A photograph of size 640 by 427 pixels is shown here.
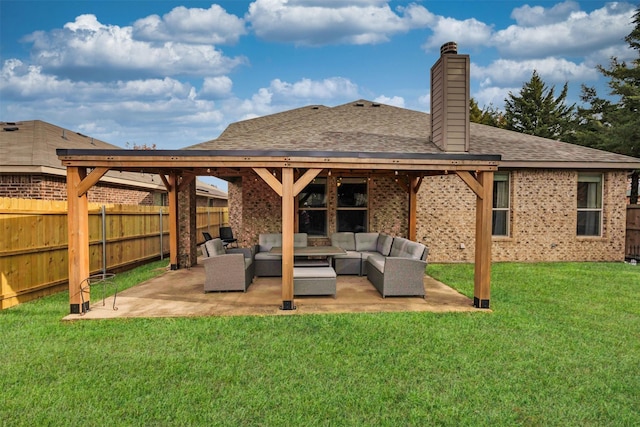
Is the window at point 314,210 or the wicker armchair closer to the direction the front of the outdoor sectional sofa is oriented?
the wicker armchair

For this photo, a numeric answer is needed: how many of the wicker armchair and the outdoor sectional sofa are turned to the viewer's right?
1

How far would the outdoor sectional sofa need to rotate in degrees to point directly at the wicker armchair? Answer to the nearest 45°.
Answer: approximately 45° to its right

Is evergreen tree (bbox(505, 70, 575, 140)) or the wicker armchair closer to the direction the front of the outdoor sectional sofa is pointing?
the wicker armchair

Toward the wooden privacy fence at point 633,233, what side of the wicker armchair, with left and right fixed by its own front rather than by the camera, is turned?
front

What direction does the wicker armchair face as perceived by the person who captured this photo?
facing to the right of the viewer

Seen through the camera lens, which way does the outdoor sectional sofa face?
facing the viewer and to the left of the viewer

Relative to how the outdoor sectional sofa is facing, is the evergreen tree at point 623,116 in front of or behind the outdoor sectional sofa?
behind

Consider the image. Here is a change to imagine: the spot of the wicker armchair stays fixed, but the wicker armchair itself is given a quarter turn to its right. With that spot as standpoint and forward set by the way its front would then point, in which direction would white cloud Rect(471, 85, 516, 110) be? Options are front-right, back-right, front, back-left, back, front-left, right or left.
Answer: back-left

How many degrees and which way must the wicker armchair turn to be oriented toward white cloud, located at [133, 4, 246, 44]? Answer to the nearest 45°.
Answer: approximately 90° to its left

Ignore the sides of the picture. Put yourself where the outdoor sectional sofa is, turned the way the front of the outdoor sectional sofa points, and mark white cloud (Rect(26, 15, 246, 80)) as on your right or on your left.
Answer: on your right

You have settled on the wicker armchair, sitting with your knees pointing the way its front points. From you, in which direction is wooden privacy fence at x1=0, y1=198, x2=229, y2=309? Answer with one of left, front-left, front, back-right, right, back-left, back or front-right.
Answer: back
